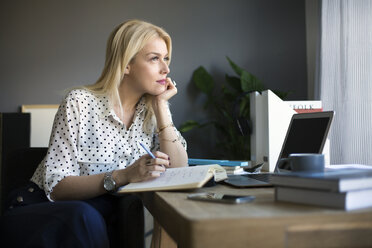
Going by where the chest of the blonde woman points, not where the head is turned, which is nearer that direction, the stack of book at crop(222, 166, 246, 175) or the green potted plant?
the stack of book

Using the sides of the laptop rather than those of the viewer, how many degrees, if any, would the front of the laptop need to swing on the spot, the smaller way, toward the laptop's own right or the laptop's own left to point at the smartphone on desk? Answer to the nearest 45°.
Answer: approximately 45° to the laptop's own left

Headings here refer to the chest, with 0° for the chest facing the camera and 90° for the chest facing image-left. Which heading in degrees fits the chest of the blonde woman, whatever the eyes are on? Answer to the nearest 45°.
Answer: approximately 315°

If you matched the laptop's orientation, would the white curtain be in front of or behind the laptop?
behind

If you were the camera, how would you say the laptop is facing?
facing the viewer and to the left of the viewer

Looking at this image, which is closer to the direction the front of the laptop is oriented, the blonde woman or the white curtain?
the blonde woman
